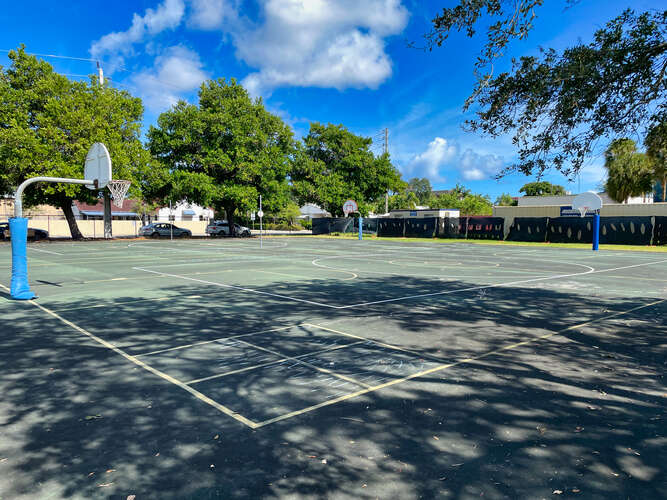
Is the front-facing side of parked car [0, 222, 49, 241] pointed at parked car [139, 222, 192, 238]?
yes

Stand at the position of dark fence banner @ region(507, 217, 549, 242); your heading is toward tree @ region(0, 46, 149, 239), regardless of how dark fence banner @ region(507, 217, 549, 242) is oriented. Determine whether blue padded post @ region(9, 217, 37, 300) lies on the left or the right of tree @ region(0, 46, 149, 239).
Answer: left

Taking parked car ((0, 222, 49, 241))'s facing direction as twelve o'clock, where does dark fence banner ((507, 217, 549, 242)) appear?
The dark fence banner is roughly at 1 o'clock from the parked car.

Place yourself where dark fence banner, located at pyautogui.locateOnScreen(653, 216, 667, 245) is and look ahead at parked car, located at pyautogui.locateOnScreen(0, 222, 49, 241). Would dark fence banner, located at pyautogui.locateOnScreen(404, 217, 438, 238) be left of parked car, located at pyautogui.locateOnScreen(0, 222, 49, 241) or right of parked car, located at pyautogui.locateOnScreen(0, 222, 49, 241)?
right

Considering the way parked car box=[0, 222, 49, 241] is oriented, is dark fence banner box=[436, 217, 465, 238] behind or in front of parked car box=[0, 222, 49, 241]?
in front

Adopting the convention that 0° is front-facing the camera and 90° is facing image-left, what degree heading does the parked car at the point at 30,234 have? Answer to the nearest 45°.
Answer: approximately 270°

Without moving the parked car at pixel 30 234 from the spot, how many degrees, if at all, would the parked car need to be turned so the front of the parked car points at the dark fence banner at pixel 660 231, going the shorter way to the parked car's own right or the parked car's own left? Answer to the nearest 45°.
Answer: approximately 45° to the parked car's own right

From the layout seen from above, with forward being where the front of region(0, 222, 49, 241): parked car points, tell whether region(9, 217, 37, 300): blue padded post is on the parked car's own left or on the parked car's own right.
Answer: on the parked car's own right

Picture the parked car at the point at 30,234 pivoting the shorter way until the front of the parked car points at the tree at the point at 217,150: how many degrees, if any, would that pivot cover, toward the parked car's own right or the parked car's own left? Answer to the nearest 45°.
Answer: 0° — it already faces it

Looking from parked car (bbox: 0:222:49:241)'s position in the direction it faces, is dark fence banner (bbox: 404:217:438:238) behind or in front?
in front
